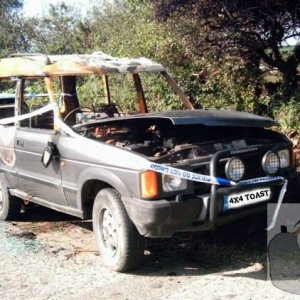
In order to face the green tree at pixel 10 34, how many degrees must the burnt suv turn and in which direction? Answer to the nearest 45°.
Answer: approximately 135° to its left

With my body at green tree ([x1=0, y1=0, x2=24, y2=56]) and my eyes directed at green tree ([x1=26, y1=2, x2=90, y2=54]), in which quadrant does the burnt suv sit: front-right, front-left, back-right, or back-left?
front-right

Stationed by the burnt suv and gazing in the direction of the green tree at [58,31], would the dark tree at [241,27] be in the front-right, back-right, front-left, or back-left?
front-right

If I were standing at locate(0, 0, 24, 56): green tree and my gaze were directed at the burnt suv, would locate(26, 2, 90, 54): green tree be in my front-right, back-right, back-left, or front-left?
front-left

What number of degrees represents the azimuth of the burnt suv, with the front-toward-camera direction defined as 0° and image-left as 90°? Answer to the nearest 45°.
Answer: approximately 315°

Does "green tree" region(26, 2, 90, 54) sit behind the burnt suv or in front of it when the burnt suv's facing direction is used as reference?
behind

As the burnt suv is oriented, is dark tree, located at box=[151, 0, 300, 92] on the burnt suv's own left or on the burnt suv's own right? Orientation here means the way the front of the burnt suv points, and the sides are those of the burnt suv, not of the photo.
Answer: on the burnt suv's own left

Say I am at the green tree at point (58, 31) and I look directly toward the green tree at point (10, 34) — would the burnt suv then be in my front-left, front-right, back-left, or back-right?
back-left
